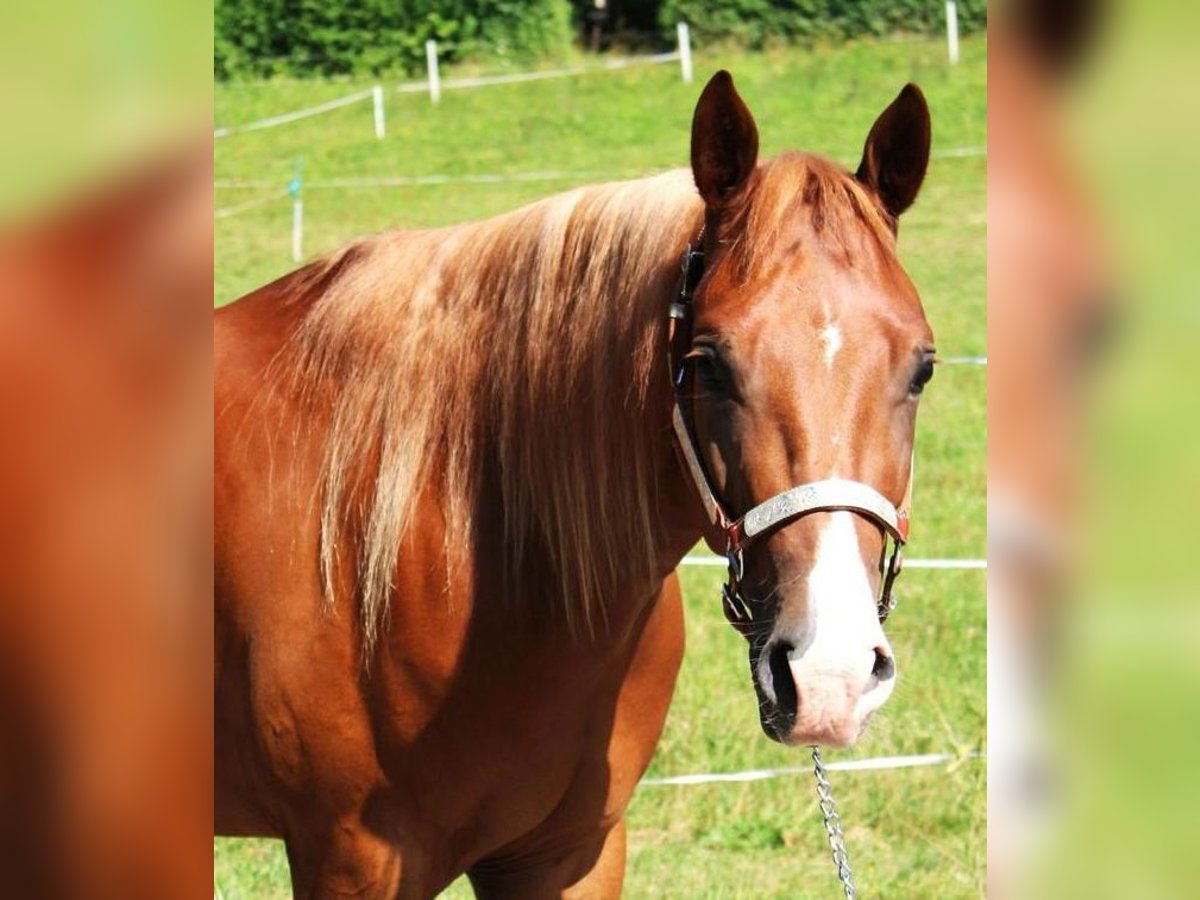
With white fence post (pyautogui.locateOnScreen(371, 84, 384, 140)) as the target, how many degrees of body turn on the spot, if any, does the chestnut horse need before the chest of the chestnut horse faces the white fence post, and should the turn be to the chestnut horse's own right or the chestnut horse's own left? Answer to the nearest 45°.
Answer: approximately 135° to the chestnut horse's own left

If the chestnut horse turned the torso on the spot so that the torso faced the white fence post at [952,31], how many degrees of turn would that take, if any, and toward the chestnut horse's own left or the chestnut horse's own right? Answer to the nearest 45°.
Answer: approximately 135° to the chestnut horse's own left

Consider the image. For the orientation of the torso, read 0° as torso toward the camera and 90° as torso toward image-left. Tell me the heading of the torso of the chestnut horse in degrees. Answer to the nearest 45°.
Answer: approximately 315°

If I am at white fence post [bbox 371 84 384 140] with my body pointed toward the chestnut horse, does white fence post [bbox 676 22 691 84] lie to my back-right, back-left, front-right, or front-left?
back-left

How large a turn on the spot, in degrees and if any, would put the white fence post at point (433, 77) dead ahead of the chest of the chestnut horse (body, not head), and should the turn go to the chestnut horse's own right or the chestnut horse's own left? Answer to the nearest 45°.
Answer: approximately 135° to the chestnut horse's own left

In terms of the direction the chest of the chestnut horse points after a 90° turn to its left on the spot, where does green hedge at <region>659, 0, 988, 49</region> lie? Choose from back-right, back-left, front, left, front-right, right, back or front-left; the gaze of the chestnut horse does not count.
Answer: front-left

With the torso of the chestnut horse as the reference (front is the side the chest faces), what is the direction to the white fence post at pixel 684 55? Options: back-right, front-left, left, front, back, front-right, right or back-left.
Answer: back-left
